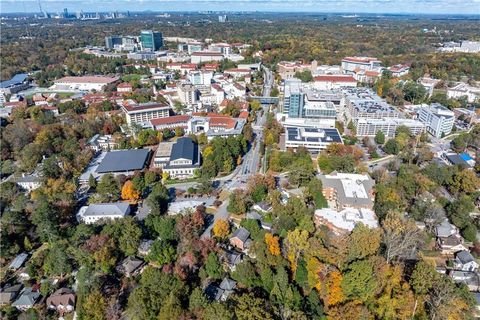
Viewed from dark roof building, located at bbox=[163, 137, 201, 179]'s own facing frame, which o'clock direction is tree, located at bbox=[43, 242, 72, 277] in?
The tree is roughly at 1 o'clock from the dark roof building.

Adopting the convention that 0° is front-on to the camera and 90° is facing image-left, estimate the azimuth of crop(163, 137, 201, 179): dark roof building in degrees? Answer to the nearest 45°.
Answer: approximately 0°

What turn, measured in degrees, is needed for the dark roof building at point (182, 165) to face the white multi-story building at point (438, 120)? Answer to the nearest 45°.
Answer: approximately 90° to its left

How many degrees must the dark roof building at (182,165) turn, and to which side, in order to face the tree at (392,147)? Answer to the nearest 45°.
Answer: approximately 90° to its left

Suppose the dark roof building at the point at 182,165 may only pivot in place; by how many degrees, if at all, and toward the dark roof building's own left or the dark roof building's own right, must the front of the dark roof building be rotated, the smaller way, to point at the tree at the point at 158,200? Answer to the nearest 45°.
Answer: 0° — it already faces it

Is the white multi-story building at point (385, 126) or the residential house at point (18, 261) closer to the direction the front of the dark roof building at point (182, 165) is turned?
the residential house

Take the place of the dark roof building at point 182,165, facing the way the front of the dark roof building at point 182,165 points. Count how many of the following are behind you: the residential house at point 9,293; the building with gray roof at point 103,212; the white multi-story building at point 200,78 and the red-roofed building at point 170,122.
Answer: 2

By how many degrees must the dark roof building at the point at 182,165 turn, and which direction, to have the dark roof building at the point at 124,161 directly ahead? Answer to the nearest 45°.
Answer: approximately 90° to its right

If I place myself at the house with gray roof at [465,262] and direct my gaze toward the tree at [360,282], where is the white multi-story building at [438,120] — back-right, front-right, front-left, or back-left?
back-right

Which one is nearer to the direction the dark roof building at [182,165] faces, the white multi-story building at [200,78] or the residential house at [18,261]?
the residential house

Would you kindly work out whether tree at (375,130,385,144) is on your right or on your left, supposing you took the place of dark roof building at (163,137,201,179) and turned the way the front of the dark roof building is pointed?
on your left

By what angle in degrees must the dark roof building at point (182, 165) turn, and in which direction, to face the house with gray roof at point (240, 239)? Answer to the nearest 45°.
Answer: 0° — it already faces it

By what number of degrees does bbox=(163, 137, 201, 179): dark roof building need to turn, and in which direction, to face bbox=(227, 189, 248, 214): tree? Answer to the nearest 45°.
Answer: approximately 45° to its left
